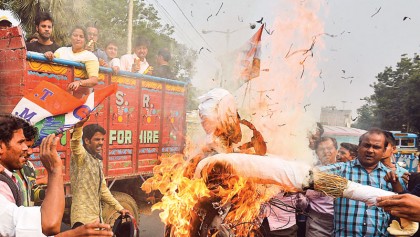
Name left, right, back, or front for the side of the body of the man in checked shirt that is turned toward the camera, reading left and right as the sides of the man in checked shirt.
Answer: front

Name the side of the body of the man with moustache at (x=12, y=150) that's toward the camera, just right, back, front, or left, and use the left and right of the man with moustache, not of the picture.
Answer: right

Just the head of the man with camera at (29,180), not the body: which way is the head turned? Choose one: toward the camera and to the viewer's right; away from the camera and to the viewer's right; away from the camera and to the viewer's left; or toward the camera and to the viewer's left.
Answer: toward the camera and to the viewer's right

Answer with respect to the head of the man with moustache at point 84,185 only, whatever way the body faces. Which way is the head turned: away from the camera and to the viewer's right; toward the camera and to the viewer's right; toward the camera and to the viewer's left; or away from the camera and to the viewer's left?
toward the camera and to the viewer's right

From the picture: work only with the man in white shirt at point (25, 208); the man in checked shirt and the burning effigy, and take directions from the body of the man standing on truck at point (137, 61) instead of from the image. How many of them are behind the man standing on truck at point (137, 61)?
0

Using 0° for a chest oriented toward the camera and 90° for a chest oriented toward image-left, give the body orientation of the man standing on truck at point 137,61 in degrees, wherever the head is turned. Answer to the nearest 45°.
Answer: approximately 315°

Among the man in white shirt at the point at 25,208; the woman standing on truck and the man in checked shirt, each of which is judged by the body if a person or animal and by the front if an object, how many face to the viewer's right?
1

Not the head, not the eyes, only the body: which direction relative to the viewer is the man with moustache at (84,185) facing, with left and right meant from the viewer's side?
facing the viewer and to the right of the viewer

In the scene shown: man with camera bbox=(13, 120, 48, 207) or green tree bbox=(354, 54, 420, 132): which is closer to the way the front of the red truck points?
the man with camera

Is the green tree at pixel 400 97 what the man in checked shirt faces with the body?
no

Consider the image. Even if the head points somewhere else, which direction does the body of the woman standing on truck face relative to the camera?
toward the camera

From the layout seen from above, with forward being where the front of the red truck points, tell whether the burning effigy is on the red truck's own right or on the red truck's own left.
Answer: on the red truck's own left

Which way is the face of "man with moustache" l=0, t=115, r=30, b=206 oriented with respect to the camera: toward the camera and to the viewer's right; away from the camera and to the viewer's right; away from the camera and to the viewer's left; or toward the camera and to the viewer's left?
toward the camera and to the viewer's right

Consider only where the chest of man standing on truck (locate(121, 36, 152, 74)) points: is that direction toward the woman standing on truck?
no

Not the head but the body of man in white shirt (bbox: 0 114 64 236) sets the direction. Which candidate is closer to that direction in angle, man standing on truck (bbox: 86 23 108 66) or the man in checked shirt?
the man in checked shirt

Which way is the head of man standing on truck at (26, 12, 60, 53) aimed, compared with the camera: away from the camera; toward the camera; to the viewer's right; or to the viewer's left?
toward the camera
